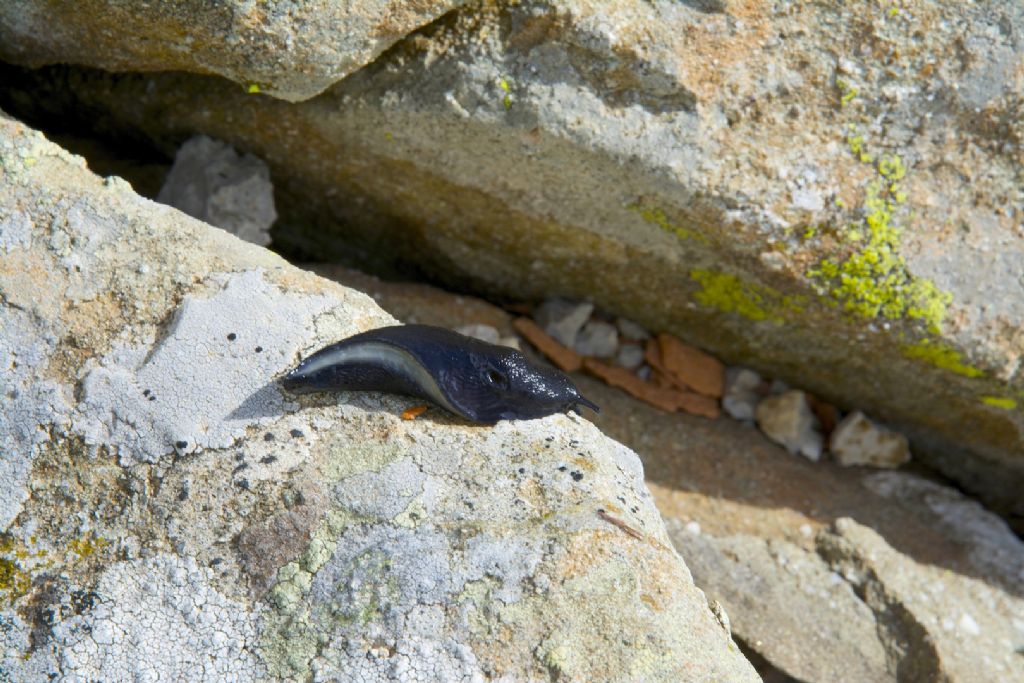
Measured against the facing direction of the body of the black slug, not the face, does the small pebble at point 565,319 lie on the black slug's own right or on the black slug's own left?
on the black slug's own left

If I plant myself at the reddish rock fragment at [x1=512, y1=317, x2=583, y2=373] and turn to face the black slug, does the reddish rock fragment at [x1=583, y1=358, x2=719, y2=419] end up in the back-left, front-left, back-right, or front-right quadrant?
back-left

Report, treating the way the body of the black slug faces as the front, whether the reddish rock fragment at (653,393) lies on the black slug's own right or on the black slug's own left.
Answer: on the black slug's own left

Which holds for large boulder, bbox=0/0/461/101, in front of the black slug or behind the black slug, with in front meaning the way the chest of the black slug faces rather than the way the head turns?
behind

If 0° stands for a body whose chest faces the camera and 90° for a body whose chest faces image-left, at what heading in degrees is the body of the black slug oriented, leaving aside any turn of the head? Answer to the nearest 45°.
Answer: approximately 270°

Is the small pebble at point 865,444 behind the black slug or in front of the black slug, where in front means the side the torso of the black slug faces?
in front

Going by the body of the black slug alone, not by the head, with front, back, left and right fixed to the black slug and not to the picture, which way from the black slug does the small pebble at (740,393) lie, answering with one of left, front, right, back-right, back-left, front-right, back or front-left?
front-left

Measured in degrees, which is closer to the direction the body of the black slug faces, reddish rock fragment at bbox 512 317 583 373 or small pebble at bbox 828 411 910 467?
the small pebble
